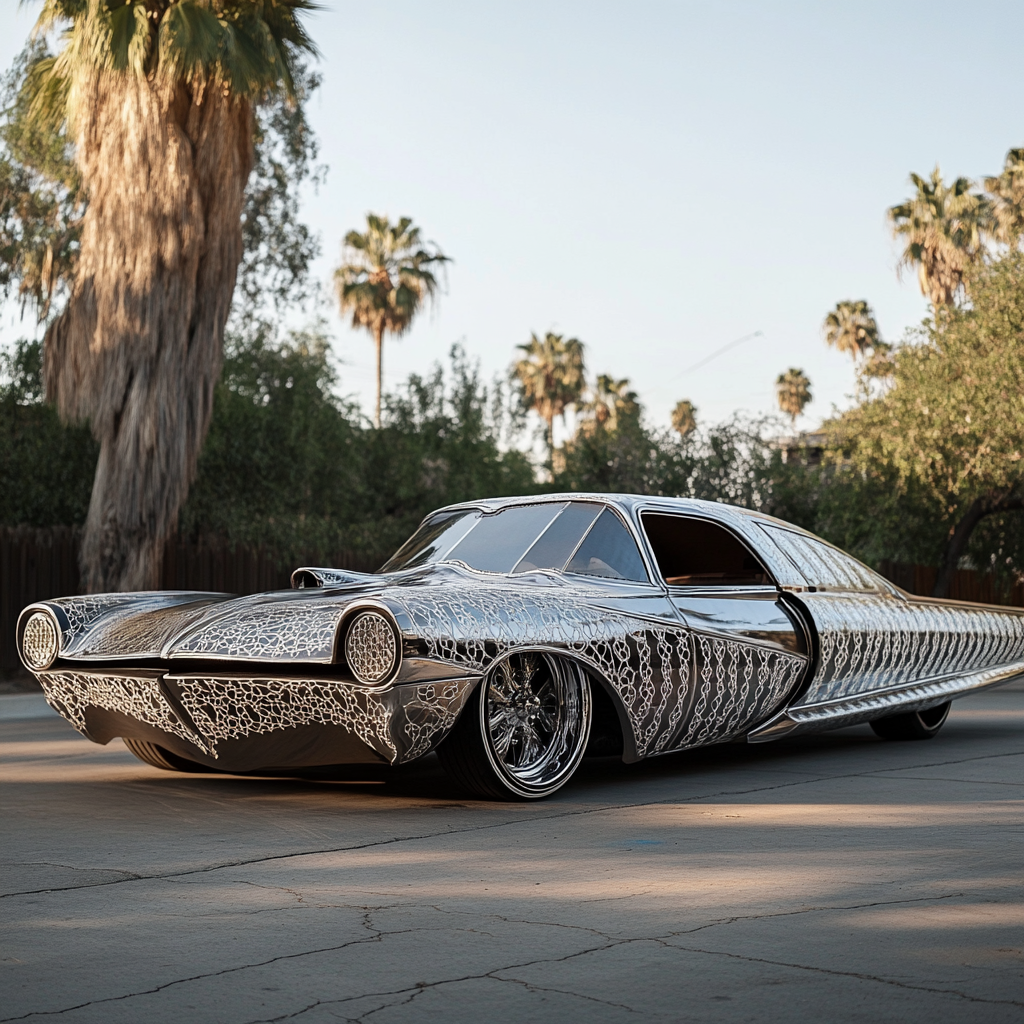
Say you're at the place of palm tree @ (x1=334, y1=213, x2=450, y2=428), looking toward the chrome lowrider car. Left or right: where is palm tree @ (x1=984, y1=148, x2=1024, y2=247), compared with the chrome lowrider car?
left

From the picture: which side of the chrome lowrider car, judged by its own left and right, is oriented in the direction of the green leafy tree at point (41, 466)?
right

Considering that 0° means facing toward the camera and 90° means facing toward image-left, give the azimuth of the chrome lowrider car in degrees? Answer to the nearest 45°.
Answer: approximately 45°

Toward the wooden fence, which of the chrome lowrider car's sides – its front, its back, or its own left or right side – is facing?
right

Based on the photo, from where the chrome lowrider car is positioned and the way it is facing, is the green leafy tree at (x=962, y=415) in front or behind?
behind

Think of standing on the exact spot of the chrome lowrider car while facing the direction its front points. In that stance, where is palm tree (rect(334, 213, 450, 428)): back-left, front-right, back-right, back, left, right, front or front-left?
back-right

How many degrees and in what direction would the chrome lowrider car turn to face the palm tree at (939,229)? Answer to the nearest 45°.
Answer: approximately 135° to its right

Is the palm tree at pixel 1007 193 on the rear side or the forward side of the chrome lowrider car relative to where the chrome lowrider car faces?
on the rear side
